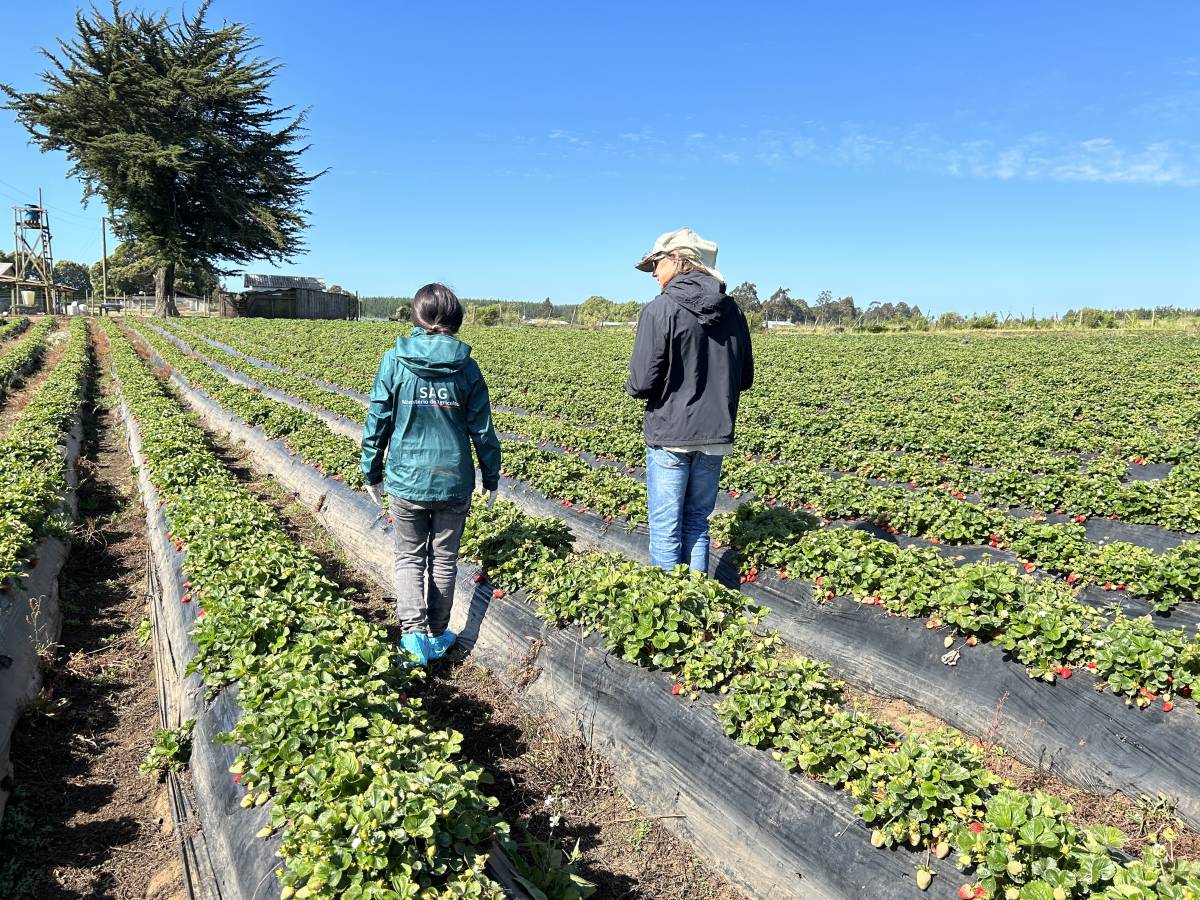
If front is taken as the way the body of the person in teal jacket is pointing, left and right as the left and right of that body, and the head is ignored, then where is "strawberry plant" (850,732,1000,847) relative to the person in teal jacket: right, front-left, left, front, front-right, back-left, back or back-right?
back-right

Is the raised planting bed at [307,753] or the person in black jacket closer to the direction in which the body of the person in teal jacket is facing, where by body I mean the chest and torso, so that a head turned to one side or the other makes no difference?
the person in black jacket

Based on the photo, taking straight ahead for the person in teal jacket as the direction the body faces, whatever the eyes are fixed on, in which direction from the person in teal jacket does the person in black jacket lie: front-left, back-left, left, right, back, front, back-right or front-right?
right

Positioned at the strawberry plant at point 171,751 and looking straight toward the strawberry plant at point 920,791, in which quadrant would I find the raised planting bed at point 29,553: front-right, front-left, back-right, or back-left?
back-left

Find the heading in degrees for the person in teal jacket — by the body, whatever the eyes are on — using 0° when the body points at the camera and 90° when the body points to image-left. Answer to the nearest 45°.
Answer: approximately 180°

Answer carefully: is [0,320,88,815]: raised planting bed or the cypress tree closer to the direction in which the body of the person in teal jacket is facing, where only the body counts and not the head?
the cypress tree

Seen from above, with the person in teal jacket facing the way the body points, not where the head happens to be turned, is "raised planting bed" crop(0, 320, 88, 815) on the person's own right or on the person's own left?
on the person's own left

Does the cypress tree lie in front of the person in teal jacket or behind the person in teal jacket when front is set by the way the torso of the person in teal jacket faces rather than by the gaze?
in front

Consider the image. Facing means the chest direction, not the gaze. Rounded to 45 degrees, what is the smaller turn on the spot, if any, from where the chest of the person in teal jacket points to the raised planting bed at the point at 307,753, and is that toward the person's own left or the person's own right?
approximately 180°

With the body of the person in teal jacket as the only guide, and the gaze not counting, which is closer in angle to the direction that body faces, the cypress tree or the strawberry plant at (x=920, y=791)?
the cypress tree

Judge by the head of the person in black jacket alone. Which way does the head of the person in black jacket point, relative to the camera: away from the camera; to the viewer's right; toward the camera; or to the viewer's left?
to the viewer's left

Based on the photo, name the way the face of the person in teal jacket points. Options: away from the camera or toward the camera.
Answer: away from the camera
